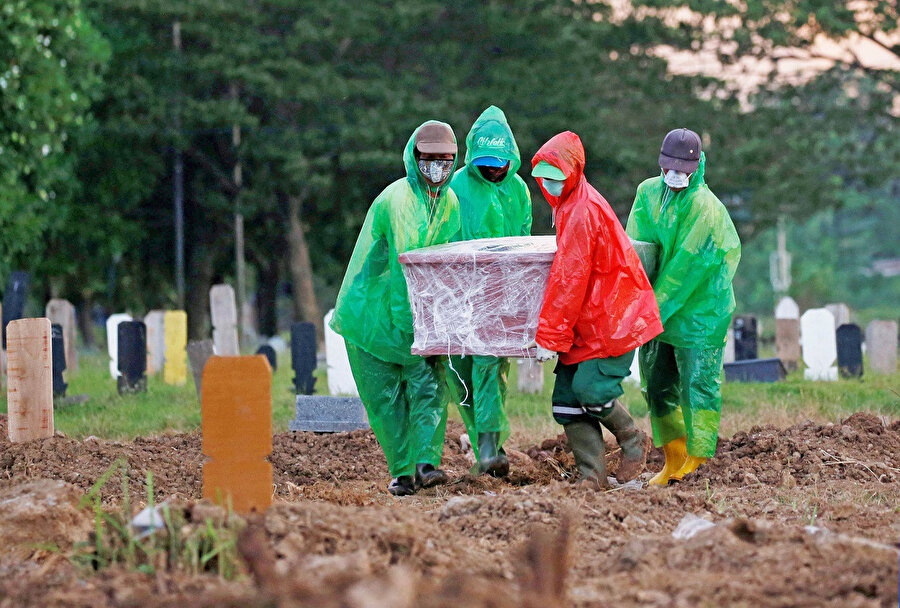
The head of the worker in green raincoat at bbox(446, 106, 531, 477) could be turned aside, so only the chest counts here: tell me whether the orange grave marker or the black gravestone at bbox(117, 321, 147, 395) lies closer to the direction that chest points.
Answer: the orange grave marker

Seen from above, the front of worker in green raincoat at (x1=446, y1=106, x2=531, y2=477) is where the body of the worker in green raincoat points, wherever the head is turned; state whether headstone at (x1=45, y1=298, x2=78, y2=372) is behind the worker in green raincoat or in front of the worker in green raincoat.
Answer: behind

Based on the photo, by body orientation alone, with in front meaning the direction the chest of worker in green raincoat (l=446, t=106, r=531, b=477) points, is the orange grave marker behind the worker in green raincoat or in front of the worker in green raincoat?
in front

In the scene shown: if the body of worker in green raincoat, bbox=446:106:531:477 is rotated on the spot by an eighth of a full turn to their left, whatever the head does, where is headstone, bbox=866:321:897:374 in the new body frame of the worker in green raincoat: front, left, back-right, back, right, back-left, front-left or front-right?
left

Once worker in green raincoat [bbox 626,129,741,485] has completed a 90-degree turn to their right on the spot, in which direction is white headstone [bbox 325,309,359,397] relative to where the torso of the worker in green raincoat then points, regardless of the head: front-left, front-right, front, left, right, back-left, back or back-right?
front

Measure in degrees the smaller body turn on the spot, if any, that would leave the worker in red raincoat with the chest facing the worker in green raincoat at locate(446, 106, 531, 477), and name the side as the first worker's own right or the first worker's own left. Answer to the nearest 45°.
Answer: approximately 45° to the first worker's own right

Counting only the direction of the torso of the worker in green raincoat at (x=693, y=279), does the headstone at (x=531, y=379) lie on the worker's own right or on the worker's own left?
on the worker's own right

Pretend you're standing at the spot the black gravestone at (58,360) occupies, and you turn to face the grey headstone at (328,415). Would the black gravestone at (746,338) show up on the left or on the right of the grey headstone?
left

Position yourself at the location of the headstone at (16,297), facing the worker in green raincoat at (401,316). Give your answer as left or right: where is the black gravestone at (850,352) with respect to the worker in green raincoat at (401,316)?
left

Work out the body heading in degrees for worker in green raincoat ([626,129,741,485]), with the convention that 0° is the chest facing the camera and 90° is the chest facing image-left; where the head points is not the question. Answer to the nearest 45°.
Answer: approximately 45°
